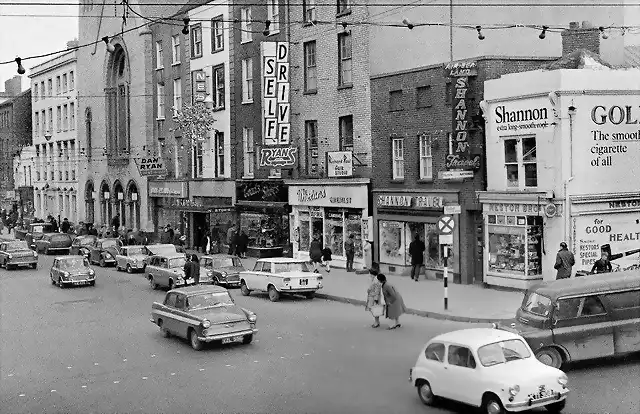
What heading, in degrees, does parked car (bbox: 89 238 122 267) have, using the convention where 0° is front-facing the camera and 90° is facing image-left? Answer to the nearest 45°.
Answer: approximately 315°

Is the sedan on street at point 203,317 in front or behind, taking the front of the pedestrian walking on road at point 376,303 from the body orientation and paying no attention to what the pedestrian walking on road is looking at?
in front

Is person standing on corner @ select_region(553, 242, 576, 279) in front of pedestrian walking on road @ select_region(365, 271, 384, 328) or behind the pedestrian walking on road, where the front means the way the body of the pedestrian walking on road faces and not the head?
behind

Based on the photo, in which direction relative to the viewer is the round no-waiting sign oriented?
toward the camera

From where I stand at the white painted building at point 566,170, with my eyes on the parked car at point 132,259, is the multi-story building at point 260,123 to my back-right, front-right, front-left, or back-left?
front-right

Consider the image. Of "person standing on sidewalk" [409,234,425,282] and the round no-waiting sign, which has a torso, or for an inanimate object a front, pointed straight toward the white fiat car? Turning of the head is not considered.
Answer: the round no-waiting sign

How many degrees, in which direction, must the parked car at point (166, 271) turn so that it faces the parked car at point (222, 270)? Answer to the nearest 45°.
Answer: approximately 45° to its left
